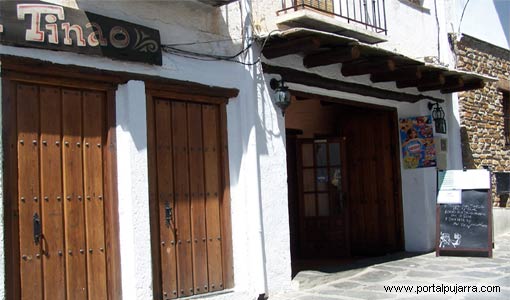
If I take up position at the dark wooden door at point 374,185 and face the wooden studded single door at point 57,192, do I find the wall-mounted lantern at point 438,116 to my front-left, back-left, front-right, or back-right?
back-left

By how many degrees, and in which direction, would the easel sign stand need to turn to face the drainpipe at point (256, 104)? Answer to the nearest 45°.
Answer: approximately 45° to its right

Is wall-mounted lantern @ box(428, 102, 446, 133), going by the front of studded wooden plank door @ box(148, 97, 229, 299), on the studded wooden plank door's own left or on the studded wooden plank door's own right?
on the studded wooden plank door's own left

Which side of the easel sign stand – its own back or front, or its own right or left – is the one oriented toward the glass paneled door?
right

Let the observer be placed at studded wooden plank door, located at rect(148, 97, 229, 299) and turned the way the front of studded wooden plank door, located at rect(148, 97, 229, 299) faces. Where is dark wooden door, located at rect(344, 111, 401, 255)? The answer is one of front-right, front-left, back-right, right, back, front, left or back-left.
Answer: left

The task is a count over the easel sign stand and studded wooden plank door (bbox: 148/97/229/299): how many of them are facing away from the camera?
0

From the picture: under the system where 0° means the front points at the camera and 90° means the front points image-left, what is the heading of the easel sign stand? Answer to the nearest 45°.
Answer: approximately 0°

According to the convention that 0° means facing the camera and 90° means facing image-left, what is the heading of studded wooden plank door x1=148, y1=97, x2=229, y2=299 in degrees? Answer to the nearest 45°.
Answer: approximately 315°

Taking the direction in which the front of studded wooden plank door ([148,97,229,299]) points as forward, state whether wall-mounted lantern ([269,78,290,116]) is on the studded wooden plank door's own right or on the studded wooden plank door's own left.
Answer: on the studded wooden plank door's own left

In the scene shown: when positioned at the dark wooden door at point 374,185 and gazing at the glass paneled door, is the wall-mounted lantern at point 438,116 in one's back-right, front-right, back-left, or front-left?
back-left

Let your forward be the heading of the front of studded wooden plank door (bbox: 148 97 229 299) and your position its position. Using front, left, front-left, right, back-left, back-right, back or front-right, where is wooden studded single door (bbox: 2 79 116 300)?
right
